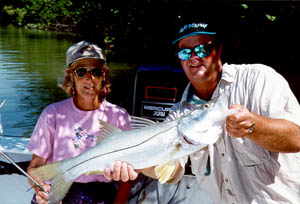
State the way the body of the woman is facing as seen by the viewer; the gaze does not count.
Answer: toward the camera

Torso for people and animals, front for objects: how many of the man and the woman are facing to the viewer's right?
0

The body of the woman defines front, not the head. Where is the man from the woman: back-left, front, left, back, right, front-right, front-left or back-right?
front-left

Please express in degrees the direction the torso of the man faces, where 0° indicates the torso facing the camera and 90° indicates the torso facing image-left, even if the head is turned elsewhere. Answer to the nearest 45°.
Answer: approximately 45°

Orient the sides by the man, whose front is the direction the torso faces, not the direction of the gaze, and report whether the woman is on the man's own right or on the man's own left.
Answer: on the man's own right
